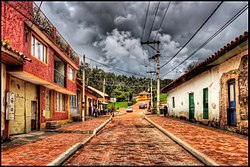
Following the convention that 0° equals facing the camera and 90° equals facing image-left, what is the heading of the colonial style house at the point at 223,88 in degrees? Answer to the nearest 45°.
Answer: approximately 45°

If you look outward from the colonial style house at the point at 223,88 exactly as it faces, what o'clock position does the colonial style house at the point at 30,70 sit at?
the colonial style house at the point at 30,70 is roughly at 1 o'clock from the colonial style house at the point at 223,88.

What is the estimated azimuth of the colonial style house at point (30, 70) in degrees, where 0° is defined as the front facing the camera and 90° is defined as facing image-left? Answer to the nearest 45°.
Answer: approximately 315°

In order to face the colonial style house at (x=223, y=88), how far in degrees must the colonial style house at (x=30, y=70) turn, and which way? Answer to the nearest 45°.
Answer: approximately 45° to its left
